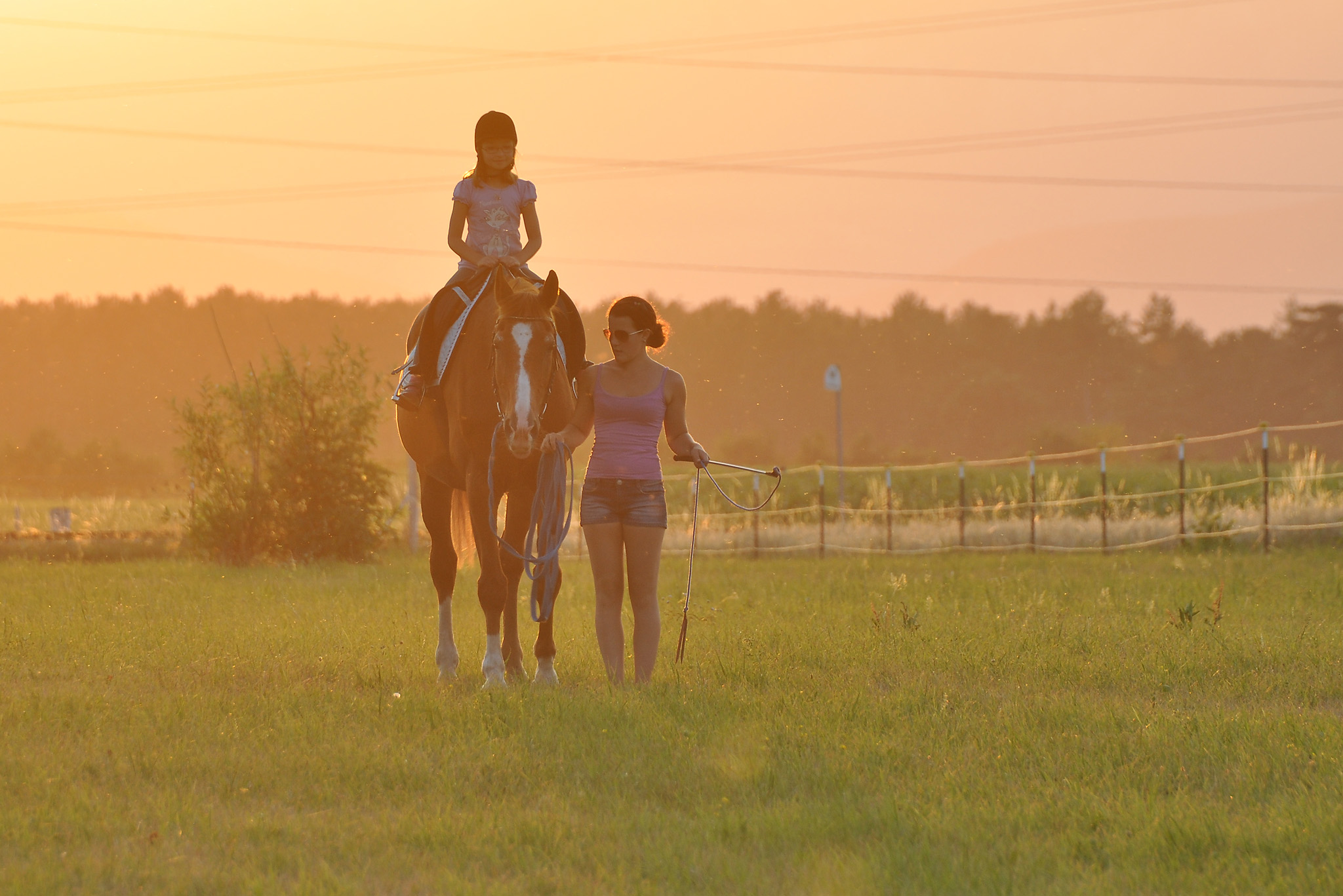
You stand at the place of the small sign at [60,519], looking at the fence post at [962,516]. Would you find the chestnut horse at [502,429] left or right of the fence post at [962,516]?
right

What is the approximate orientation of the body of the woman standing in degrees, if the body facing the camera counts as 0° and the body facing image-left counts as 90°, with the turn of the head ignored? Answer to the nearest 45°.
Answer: approximately 0°

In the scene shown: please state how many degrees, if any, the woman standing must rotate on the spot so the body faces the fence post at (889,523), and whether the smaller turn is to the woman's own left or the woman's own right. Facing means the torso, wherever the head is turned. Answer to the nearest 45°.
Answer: approximately 180°

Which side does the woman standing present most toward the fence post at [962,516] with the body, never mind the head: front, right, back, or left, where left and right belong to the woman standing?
back

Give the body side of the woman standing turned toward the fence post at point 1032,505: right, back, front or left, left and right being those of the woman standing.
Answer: back

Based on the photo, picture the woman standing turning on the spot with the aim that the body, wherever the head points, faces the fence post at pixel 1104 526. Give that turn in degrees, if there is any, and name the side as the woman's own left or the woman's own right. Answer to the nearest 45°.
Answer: approximately 135° to the woman's own left

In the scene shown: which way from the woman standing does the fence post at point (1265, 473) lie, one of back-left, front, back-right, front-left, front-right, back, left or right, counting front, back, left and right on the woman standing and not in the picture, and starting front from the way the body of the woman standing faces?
back-left

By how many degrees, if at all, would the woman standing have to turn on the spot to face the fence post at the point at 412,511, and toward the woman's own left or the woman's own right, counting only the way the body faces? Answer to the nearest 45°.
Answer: approximately 180°
